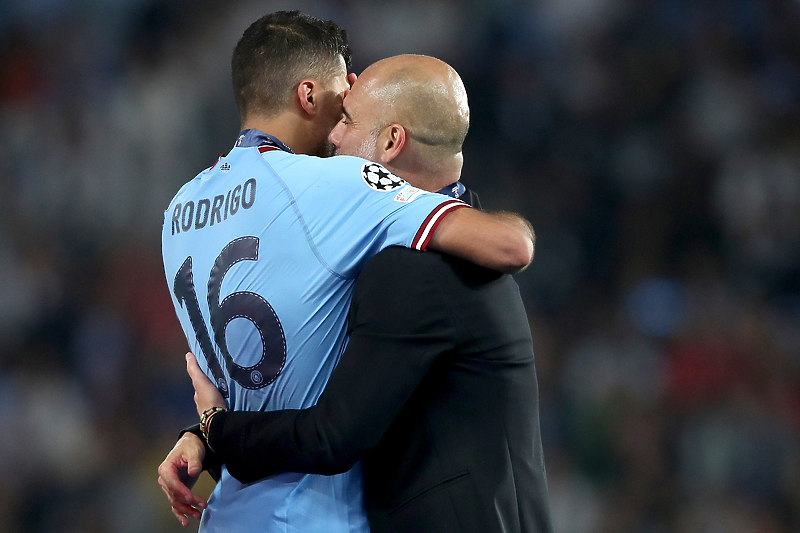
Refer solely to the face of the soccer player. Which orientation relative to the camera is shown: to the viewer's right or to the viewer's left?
to the viewer's right

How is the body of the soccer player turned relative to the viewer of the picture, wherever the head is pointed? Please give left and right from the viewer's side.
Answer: facing away from the viewer and to the right of the viewer
